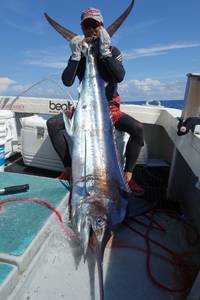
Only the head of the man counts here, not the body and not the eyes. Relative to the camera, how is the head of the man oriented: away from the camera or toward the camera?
toward the camera

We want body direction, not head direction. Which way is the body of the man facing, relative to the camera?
toward the camera

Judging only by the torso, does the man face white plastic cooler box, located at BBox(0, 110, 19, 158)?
no
